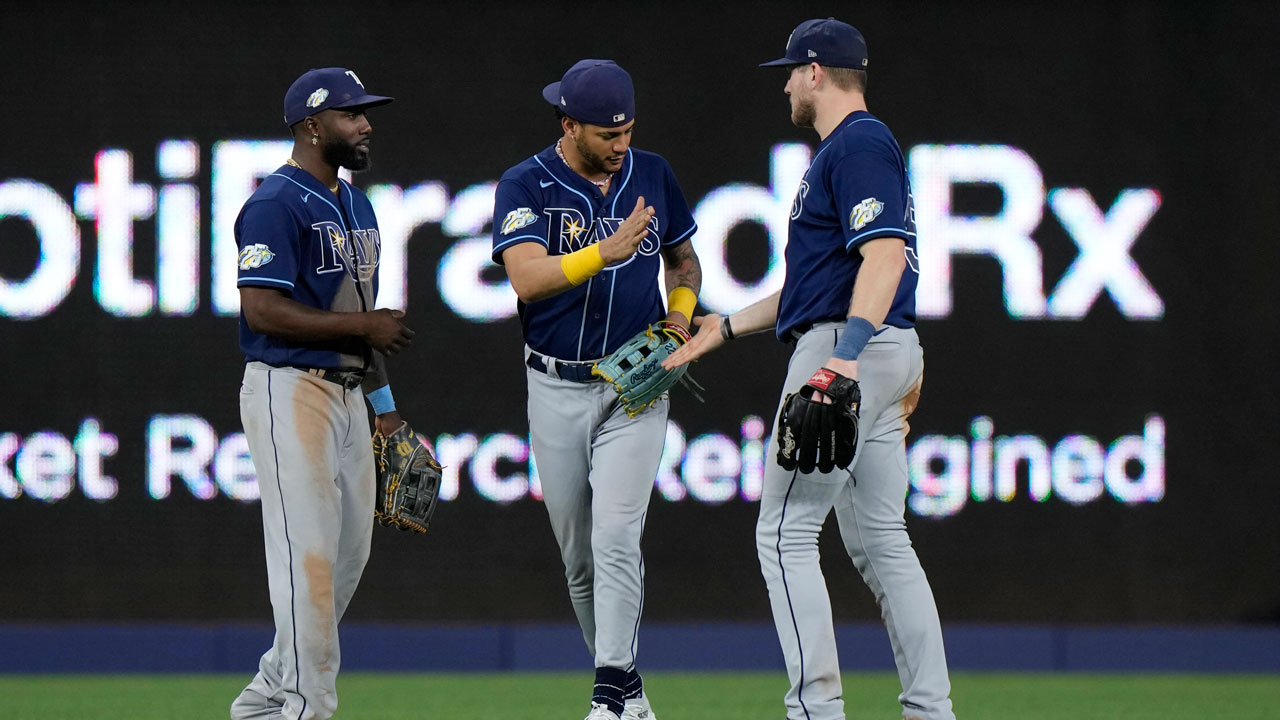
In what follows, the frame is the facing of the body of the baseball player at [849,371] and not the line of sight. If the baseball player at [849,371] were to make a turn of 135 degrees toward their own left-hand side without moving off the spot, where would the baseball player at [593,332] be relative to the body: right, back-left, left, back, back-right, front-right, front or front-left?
back

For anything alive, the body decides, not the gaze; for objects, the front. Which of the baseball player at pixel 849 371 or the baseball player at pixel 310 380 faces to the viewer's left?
the baseball player at pixel 849 371

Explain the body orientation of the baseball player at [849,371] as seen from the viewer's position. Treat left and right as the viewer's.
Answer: facing to the left of the viewer

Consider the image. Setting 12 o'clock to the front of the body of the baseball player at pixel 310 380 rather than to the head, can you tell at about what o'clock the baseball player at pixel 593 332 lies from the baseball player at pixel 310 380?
the baseball player at pixel 593 332 is roughly at 10 o'clock from the baseball player at pixel 310 380.

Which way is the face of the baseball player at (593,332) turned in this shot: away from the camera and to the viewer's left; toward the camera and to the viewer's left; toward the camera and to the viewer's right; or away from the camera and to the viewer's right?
toward the camera and to the viewer's right

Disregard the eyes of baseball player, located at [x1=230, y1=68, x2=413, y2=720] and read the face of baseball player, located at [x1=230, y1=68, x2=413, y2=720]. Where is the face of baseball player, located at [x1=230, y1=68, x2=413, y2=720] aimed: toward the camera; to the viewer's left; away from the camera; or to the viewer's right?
to the viewer's right

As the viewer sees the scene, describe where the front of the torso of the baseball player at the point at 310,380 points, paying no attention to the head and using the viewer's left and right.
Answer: facing the viewer and to the right of the viewer

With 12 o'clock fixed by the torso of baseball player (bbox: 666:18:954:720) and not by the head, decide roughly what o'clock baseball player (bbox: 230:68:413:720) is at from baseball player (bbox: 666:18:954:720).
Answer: baseball player (bbox: 230:68:413:720) is roughly at 12 o'clock from baseball player (bbox: 666:18:954:720).

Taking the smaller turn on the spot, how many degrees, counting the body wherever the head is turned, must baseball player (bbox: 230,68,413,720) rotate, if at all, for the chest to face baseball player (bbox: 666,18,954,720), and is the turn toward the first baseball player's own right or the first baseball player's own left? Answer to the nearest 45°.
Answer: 0° — they already face them

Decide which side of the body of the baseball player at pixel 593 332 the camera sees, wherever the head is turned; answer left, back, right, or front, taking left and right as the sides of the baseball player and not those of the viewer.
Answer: front

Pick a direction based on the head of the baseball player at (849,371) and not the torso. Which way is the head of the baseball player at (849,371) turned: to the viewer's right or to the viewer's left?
to the viewer's left
